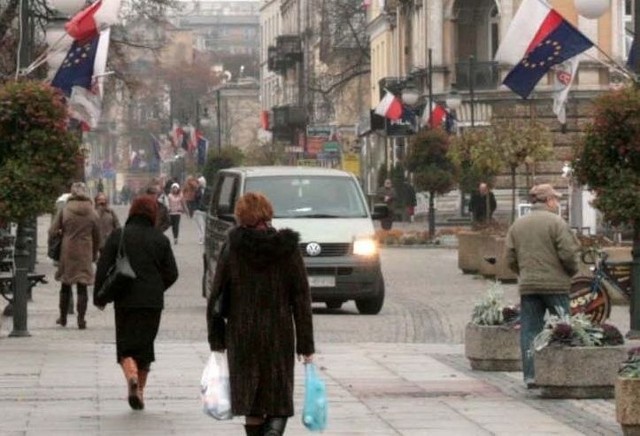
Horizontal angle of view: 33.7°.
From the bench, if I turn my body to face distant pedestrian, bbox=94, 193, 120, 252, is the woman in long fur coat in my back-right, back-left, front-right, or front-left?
back-right

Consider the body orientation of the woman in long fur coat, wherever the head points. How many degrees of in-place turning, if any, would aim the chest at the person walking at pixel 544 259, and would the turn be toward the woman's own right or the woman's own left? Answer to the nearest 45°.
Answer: approximately 45° to the woman's own right

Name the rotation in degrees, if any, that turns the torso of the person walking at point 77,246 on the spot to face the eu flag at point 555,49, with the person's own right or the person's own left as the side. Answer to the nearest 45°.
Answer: approximately 90° to the person's own right

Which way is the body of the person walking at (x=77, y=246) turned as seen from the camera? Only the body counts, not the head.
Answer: away from the camera

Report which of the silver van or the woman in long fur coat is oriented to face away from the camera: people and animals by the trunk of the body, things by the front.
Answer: the woman in long fur coat

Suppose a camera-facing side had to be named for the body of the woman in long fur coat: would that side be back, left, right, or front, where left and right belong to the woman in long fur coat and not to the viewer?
back

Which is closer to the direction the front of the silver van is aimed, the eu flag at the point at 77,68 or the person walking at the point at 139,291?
the person walking

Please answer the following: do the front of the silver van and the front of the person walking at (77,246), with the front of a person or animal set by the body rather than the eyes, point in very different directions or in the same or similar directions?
very different directions

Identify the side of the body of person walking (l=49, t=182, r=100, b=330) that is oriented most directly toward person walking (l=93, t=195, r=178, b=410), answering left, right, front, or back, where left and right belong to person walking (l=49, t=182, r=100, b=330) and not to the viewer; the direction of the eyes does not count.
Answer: back

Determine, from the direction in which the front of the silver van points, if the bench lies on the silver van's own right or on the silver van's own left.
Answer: on the silver van's own right

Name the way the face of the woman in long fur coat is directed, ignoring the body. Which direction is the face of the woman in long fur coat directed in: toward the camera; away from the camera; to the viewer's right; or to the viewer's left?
away from the camera

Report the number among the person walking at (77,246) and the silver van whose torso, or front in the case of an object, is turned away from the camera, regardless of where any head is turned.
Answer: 1
